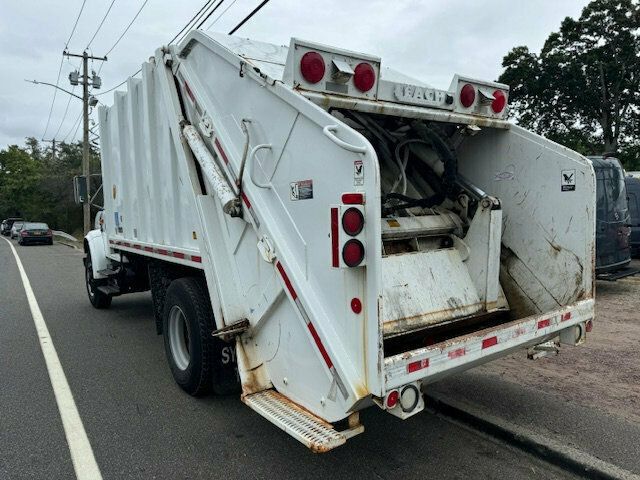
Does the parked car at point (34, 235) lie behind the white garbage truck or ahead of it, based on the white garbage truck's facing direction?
ahead

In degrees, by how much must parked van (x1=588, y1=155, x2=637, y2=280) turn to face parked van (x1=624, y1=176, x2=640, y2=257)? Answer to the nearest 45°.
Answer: approximately 45° to its right

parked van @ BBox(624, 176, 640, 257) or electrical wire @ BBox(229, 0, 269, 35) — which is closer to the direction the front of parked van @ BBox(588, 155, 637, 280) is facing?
the parked van @ BBox(624, 176, 640, 257)

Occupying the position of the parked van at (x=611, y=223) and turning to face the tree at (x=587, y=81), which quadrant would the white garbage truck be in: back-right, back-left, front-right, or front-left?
back-left

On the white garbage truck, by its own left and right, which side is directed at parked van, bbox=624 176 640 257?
right

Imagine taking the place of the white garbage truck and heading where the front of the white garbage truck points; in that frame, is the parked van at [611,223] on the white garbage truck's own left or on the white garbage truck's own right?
on the white garbage truck's own right

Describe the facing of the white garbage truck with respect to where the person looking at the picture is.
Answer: facing away from the viewer and to the left of the viewer
